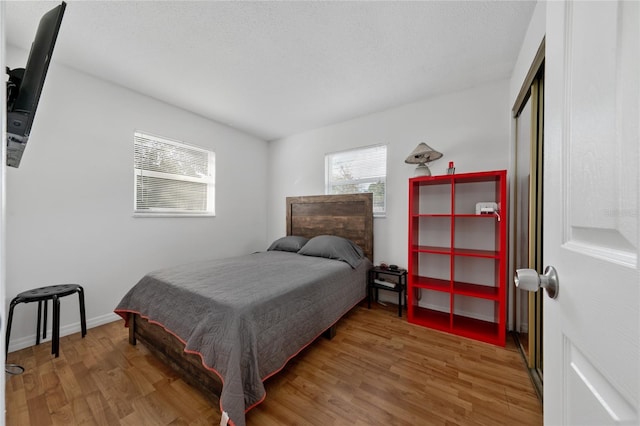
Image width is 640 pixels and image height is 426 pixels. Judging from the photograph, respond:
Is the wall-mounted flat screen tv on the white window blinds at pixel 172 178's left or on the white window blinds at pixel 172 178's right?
on its right

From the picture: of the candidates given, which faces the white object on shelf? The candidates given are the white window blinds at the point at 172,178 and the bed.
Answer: the white window blinds

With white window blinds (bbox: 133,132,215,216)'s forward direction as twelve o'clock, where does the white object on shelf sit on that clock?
The white object on shelf is roughly at 12 o'clock from the white window blinds.

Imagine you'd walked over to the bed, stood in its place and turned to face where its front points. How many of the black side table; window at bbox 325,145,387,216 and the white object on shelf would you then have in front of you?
0

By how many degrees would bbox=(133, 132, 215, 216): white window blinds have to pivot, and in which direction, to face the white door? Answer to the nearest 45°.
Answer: approximately 45° to its right

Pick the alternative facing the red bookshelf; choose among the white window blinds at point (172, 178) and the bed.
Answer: the white window blinds

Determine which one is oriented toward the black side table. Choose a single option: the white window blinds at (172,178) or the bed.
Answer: the white window blinds

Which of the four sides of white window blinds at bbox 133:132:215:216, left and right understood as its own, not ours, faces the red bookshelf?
front

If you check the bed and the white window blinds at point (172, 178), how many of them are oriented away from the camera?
0

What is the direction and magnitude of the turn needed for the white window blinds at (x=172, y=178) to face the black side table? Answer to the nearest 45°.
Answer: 0° — it already faces it

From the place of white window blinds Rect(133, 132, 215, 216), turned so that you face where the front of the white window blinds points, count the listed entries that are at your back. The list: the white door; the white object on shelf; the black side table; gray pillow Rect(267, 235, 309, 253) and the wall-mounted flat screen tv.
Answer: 0

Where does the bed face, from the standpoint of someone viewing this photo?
facing the viewer and to the left of the viewer

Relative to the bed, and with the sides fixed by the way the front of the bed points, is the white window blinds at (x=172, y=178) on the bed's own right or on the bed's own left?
on the bed's own right

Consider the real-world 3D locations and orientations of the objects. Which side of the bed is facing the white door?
left

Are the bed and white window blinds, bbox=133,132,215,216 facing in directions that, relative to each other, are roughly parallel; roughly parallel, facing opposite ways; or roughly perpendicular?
roughly perpendicular
